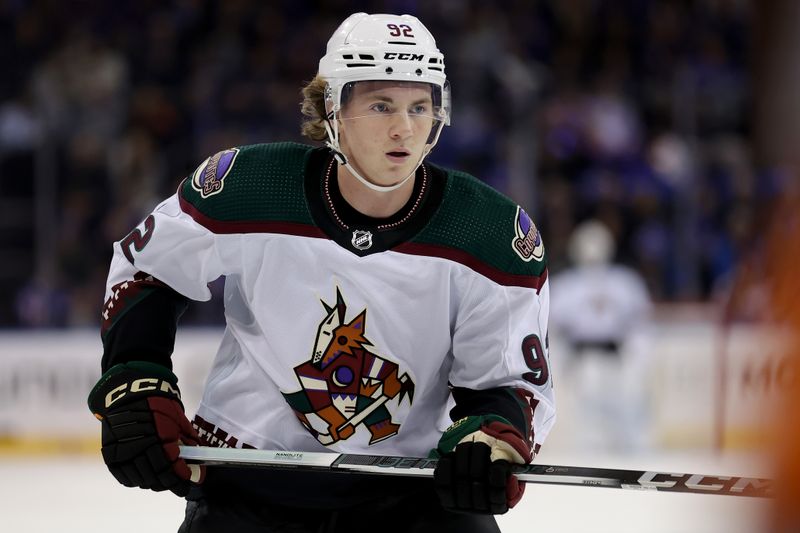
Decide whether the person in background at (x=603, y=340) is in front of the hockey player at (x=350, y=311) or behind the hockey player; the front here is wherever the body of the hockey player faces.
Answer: behind

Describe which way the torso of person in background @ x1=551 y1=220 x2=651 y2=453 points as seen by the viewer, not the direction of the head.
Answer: toward the camera

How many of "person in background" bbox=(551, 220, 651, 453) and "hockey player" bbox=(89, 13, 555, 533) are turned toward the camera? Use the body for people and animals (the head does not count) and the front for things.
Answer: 2

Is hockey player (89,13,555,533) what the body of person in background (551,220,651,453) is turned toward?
yes
